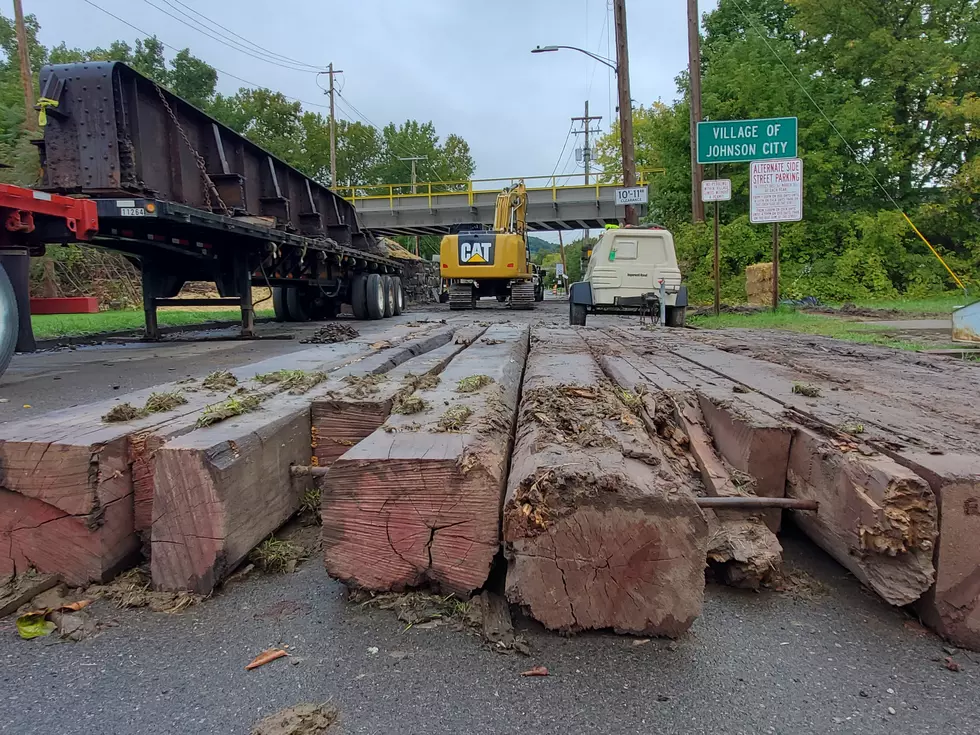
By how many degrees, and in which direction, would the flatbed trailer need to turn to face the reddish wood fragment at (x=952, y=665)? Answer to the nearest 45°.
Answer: approximately 45° to its left

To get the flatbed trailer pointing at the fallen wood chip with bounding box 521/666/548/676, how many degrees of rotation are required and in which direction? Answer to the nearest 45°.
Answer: approximately 45° to its left

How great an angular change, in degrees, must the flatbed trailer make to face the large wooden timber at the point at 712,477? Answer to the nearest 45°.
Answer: approximately 45° to its left

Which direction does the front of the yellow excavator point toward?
away from the camera

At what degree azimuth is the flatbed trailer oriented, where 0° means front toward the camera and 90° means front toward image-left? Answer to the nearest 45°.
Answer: approximately 45°

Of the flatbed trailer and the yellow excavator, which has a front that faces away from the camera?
the yellow excavator

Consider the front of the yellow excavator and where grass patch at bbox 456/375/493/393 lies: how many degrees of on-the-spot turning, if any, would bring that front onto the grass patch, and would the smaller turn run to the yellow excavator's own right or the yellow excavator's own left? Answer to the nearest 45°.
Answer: approximately 180°

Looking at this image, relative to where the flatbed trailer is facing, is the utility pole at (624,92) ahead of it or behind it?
behind

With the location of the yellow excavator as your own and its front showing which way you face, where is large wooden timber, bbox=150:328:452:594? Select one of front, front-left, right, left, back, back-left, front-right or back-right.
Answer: back

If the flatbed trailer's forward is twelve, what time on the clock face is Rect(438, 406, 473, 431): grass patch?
The grass patch is roughly at 10 o'clock from the flatbed trailer.
